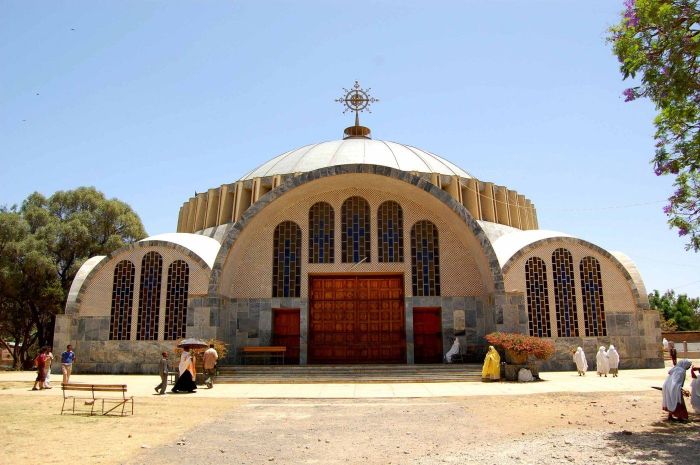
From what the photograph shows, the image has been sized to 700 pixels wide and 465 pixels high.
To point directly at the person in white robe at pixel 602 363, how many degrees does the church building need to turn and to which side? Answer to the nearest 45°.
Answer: approximately 90° to its left

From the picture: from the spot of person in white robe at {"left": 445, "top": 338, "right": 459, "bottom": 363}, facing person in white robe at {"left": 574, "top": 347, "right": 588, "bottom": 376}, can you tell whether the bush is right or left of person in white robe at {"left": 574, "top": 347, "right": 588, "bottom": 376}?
right

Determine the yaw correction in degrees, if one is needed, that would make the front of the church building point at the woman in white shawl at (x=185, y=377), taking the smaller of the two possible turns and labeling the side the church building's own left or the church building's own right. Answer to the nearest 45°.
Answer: approximately 45° to the church building's own right

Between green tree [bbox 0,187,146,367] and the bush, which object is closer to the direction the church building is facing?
the bush

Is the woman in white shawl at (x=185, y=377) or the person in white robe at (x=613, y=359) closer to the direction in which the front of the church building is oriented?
the woman in white shawl

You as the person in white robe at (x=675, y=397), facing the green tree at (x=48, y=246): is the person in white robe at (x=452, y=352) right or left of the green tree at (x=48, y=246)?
right

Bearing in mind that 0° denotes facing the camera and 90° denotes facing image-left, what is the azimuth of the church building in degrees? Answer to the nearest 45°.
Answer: approximately 0°

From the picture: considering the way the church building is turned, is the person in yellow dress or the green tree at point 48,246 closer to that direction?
the person in yellow dress

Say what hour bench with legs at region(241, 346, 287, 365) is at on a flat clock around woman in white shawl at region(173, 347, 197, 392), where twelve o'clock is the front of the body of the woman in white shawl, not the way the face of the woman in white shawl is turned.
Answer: The bench with legs is roughly at 7 o'clock from the woman in white shawl.
